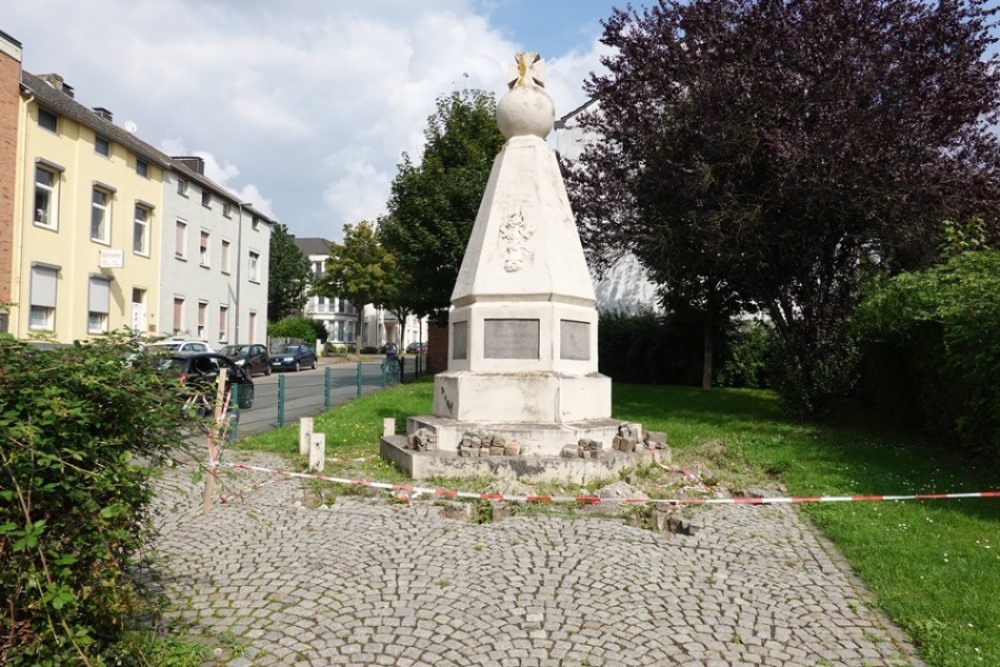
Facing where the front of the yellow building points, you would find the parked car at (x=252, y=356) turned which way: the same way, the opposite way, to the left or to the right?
to the right

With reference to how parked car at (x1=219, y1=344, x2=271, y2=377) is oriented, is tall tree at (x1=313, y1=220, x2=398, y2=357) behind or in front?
behind

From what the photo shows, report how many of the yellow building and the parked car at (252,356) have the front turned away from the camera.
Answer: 0

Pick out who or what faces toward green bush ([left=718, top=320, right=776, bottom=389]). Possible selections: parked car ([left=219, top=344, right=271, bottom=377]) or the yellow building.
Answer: the yellow building

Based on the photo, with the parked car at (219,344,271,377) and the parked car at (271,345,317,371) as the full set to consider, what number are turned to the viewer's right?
0

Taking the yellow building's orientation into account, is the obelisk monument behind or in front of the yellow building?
in front

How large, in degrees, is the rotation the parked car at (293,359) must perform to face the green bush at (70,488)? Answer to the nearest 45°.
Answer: approximately 45° to its left

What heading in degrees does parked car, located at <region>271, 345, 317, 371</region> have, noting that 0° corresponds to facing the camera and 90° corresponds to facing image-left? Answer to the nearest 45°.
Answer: approximately 45°

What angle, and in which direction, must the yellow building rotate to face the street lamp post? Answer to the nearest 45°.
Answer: approximately 90° to its left

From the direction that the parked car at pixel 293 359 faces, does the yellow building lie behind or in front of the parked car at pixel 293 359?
in front

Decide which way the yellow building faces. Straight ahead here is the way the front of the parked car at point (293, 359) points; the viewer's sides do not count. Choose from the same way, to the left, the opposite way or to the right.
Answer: to the left

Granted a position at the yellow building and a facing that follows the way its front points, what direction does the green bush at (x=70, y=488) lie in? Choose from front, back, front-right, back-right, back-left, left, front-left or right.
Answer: front-right

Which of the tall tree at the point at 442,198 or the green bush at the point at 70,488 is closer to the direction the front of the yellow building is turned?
the tall tree
